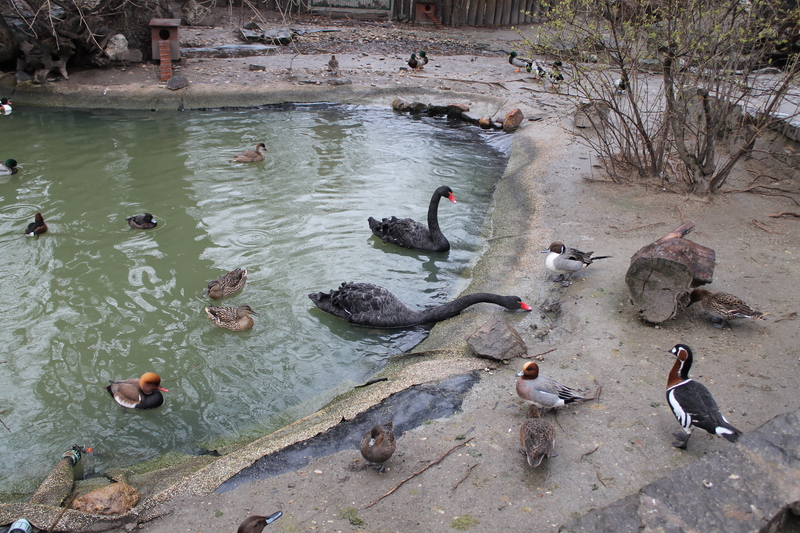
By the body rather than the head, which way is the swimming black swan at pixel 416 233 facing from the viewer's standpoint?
to the viewer's right

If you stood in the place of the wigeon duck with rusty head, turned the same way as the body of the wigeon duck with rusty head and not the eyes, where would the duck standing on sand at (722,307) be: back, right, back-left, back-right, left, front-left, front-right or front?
back-right

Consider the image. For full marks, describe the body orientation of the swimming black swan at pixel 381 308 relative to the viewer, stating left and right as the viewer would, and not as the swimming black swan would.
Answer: facing to the right of the viewer

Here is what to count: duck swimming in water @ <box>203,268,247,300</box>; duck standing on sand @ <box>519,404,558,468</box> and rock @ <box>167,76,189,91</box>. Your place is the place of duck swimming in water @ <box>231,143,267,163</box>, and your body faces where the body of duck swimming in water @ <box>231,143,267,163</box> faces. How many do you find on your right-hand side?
2

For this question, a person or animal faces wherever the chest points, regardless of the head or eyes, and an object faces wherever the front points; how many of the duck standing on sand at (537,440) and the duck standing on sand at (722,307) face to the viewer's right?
0

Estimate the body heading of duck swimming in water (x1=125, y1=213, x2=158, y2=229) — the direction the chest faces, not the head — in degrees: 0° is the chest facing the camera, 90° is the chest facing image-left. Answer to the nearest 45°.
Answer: approximately 270°

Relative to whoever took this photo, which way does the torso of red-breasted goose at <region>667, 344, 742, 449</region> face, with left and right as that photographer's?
facing to the left of the viewer

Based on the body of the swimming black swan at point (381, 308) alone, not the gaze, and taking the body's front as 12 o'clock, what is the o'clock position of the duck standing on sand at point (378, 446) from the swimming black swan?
The duck standing on sand is roughly at 3 o'clock from the swimming black swan.

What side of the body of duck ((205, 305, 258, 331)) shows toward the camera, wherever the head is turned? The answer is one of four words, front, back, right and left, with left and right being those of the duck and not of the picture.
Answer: right

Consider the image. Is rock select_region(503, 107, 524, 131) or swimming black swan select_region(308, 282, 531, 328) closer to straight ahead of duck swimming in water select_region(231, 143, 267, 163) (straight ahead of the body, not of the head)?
the rock

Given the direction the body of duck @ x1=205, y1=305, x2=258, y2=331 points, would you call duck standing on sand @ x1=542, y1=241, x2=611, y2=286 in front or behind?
in front

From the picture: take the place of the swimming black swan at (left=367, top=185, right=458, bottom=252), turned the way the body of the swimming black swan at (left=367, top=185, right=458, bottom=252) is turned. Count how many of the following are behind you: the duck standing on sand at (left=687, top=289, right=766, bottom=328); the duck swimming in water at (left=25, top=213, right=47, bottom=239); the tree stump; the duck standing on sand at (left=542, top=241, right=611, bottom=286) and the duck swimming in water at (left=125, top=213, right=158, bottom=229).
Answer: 2

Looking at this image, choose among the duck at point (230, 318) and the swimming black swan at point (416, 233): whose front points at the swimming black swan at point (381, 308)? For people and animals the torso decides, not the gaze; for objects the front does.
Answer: the duck
